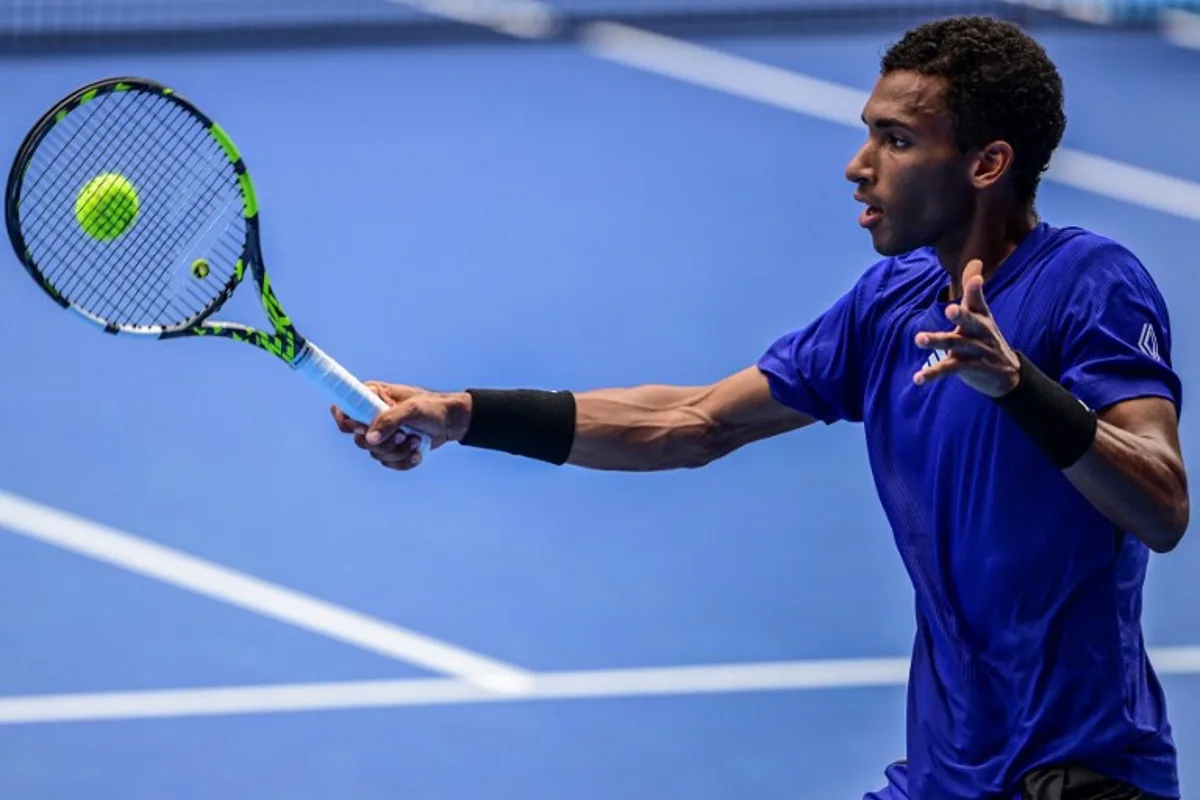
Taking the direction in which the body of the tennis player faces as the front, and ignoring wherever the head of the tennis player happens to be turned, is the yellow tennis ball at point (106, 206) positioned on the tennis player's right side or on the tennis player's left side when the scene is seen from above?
on the tennis player's right side

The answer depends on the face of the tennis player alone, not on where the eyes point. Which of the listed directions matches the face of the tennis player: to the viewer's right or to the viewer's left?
to the viewer's left

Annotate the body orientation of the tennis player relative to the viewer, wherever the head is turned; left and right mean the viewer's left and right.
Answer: facing the viewer and to the left of the viewer
